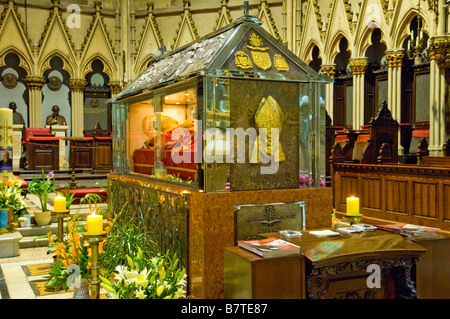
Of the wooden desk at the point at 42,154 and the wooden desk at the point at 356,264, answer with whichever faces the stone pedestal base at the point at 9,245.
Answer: the wooden desk at the point at 42,154

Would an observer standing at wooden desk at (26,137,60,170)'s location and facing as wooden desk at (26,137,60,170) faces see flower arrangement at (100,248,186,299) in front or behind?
in front

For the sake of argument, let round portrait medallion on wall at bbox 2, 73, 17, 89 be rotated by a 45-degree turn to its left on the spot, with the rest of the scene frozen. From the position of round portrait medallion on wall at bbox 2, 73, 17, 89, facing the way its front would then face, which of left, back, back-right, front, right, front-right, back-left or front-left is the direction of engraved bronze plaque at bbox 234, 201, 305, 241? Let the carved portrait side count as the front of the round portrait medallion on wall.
front-right

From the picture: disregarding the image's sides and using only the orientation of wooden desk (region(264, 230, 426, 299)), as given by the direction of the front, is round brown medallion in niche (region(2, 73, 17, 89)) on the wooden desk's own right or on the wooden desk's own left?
on the wooden desk's own right

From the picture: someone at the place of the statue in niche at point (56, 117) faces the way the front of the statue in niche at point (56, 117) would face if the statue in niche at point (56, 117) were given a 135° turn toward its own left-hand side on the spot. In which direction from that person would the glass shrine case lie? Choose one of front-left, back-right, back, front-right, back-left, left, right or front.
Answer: back-right

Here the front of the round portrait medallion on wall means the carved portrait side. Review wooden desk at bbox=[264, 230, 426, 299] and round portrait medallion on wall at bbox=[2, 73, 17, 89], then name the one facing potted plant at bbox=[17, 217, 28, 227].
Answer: the round portrait medallion on wall

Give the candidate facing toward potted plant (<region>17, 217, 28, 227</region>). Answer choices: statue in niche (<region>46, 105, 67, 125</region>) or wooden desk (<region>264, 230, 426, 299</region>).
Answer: the statue in niche

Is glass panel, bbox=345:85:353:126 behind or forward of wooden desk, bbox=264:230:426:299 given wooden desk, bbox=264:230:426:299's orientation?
behind

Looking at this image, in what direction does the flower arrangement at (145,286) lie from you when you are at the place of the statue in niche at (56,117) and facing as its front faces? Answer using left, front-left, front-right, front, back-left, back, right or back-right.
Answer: front

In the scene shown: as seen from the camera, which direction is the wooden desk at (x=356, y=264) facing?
toward the camera

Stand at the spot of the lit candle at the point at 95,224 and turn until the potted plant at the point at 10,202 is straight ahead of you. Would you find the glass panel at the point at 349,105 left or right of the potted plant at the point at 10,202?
right

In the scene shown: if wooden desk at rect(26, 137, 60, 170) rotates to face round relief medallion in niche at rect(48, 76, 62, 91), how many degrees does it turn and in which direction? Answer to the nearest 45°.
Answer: approximately 180°

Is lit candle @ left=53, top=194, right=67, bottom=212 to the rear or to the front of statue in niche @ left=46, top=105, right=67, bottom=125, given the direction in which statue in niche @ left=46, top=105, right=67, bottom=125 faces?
to the front

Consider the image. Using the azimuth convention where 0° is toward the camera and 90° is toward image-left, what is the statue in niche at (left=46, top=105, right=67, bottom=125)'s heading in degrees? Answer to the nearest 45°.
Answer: approximately 0°

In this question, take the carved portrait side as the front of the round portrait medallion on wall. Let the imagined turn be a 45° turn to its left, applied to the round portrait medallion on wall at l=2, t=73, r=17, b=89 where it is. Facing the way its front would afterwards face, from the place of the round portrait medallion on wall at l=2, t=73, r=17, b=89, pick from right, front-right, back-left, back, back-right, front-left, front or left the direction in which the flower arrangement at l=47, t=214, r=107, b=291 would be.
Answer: front-right

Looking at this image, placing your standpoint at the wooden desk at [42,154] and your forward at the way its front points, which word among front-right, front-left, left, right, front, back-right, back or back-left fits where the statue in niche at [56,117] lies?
back

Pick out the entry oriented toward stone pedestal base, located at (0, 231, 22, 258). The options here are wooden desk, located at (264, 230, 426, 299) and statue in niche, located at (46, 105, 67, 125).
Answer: the statue in niche

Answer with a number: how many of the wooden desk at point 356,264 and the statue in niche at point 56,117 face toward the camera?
2

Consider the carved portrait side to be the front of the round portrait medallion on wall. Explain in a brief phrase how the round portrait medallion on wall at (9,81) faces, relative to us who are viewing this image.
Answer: facing the viewer

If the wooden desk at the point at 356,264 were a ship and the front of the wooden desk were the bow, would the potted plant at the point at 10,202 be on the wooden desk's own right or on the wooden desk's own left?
on the wooden desk's own right
